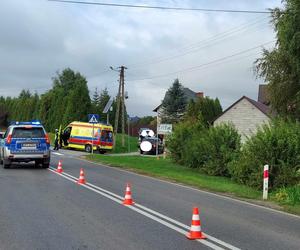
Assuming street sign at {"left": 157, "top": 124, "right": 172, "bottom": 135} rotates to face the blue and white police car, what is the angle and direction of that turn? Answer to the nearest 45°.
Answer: approximately 45° to its right

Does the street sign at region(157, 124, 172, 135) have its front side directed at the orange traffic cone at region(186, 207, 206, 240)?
yes
